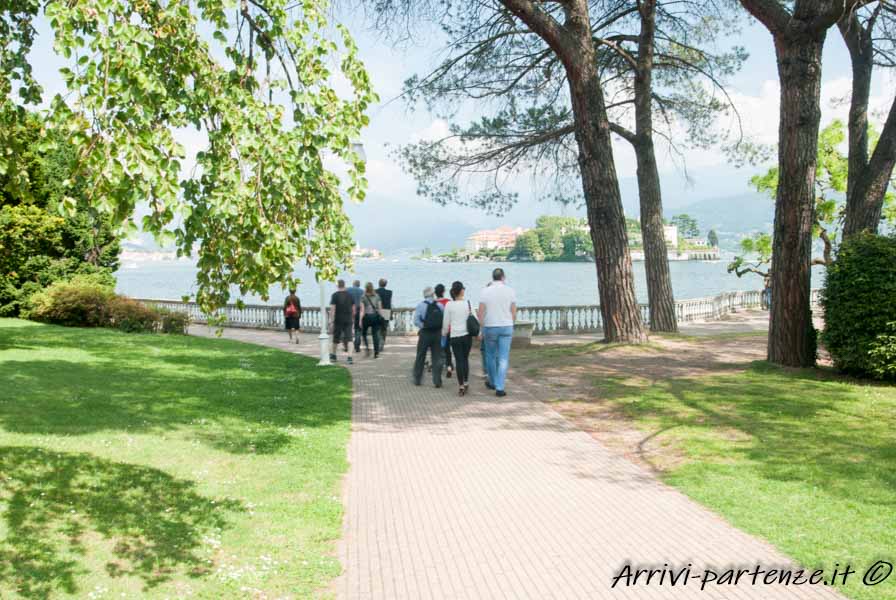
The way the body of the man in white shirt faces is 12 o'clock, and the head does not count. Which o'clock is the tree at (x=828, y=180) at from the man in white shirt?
The tree is roughly at 1 o'clock from the man in white shirt.

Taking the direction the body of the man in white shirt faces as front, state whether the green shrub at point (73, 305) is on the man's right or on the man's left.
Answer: on the man's left

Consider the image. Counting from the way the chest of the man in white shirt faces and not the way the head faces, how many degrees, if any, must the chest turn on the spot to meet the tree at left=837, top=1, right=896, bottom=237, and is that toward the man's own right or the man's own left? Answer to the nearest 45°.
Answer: approximately 45° to the man's own right

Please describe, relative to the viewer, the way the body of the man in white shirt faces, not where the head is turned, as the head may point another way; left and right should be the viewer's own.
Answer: facing away from the viewer

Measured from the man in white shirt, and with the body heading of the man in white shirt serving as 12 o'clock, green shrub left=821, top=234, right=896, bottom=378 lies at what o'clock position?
The green shrub is roughly at 3 o'clock from the man in white shirt.

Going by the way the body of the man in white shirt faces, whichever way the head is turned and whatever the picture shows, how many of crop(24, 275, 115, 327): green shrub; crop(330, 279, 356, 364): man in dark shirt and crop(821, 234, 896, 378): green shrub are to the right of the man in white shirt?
1

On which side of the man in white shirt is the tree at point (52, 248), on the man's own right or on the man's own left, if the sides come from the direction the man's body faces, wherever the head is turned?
on the man's own left

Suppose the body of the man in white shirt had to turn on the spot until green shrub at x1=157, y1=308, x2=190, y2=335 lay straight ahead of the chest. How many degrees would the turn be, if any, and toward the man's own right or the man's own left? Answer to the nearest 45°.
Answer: approximately 45° to the man's own left

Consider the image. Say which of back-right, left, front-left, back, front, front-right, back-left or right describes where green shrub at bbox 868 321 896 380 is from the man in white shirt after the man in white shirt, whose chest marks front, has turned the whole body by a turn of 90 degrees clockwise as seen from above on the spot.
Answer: front

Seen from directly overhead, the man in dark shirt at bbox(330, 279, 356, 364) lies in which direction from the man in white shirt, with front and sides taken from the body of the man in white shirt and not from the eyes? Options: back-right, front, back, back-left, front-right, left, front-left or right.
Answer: front-left

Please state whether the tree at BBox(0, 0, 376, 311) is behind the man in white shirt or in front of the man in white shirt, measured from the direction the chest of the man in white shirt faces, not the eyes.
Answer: behind
